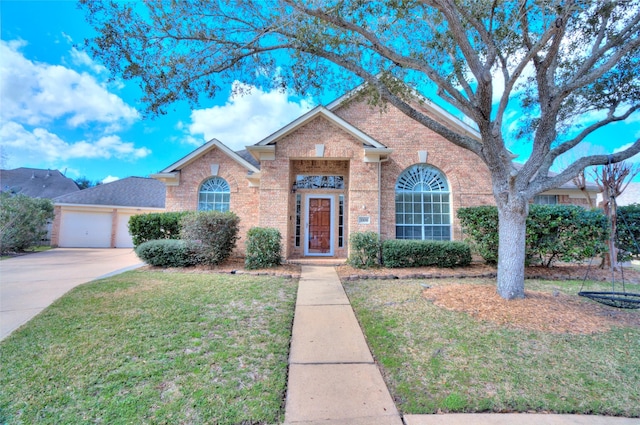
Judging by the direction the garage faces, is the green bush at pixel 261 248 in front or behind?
in front

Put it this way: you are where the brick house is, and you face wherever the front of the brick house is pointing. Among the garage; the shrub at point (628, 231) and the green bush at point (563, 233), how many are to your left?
2

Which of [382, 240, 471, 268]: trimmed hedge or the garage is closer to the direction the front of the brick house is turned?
the trimmed hedge

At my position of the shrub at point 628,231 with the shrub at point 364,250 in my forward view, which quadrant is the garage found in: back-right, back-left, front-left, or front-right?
front-right

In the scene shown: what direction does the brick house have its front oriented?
toward the camera

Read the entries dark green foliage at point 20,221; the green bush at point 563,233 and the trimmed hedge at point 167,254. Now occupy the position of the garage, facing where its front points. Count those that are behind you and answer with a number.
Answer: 0

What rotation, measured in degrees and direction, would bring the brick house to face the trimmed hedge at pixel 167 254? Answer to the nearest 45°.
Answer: approximately 45° to its right

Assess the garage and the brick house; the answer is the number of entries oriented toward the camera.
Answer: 2

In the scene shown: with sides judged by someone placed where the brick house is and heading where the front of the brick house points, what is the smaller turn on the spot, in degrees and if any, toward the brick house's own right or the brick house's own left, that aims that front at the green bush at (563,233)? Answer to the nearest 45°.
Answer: approximately 90° to the brick house's own left

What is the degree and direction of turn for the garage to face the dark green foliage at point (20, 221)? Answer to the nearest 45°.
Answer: approximately 45° to its right

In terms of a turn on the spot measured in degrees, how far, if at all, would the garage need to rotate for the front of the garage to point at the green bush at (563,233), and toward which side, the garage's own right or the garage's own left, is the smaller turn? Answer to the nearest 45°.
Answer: approximately 45° to the garage's own left

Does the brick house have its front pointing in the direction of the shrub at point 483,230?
no

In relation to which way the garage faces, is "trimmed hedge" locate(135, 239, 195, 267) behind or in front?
in front

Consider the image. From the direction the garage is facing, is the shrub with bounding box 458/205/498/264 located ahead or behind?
ahead
